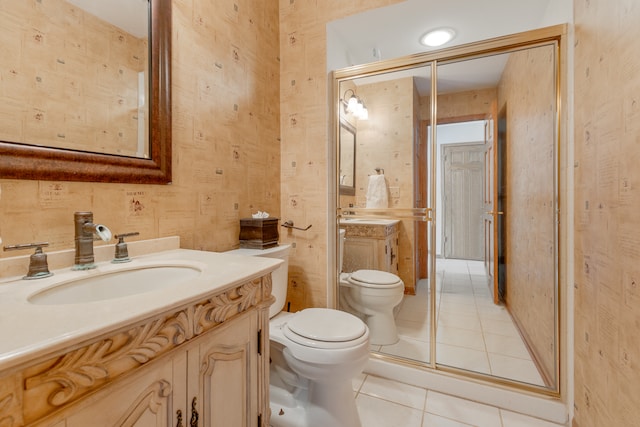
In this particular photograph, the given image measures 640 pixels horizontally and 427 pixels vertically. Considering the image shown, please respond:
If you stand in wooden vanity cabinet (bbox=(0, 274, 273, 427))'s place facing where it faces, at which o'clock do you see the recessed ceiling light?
The recessed ceiling light is roughly at 10 o'clock from the wooden vanity cabinet.

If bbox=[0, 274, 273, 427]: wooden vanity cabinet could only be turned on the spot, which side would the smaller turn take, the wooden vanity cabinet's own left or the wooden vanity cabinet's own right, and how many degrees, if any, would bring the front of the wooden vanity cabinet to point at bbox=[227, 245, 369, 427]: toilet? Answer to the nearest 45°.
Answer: approximately 90° to the wooden vanity cabinet's own left

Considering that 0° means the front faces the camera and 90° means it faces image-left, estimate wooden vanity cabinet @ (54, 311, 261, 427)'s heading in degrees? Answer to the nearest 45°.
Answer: approximately 315°

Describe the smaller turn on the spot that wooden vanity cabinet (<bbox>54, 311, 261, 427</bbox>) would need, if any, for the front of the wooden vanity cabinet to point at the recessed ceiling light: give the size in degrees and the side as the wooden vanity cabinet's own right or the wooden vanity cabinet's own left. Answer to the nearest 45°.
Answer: approximately 45° to the wooden vanity cabinet's own left

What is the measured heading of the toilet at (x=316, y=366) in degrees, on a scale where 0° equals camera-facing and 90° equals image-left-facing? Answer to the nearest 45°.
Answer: approximately 315°

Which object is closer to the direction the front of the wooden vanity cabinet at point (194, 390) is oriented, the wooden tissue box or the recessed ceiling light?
the recessed ceiling light
